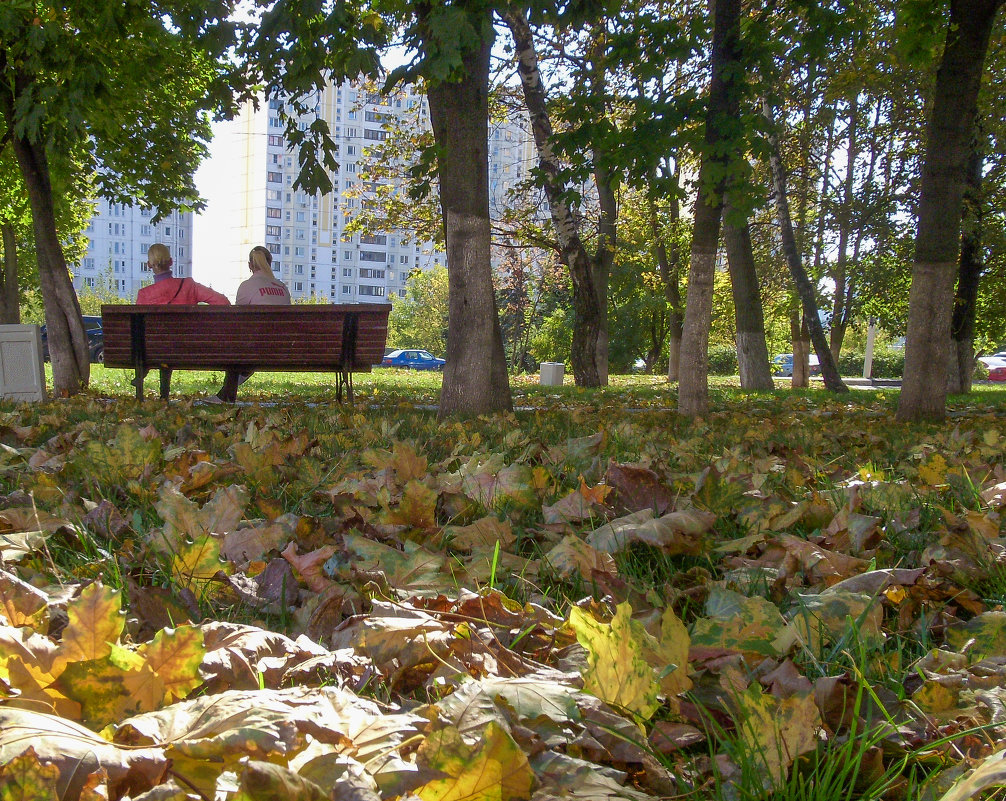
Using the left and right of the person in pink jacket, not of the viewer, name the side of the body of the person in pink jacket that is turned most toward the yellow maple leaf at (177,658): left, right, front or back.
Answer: back

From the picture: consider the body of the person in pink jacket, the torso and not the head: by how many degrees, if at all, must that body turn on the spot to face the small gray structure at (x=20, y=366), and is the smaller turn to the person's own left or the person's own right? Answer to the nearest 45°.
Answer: approximately 45° to the person's own left

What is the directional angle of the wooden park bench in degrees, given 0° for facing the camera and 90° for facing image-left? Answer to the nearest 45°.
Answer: approximately 180°

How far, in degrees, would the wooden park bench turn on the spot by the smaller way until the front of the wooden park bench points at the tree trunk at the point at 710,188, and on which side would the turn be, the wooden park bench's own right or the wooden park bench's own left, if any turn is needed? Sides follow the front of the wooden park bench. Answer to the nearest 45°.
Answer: approximately 135° to the wooden park bench's own right

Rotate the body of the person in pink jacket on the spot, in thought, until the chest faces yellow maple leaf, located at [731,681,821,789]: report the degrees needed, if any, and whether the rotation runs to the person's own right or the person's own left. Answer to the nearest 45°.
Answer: approximately 180°

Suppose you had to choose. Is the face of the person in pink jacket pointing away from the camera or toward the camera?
away from the camera

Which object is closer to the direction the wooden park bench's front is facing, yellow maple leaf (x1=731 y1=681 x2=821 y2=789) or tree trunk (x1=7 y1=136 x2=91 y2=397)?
the tree trunk

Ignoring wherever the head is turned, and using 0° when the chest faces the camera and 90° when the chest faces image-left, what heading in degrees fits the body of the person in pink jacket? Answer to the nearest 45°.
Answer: approximately 180°

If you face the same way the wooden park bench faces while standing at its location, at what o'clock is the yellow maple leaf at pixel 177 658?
The yellow maple leaf is roughly at 6 o'clock from the wooden park bench.

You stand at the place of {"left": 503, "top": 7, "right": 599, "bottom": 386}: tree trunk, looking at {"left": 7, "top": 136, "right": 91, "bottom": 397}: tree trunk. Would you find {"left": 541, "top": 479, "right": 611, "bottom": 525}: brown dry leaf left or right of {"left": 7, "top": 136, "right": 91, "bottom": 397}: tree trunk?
left

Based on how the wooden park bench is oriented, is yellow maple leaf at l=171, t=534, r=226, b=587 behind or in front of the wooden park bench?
behind

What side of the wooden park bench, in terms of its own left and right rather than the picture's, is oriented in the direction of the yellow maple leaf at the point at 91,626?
back

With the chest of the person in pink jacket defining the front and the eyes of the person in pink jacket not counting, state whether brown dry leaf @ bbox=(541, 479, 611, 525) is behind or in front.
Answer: behind

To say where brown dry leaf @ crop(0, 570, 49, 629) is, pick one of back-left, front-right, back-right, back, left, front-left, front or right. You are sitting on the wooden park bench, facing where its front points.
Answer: back

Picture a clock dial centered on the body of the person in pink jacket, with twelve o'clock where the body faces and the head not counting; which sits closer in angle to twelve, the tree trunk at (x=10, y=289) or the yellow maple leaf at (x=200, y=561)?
the tree trunk

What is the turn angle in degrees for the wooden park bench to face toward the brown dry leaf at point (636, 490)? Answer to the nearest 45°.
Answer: approximately 180°

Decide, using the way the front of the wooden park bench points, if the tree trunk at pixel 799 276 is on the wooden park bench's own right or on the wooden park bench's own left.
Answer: on the wooden park bench's own right

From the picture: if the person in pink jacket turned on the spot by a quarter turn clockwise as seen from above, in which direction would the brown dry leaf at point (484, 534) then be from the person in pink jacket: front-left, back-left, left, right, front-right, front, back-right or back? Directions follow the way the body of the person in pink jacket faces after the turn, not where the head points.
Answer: right
